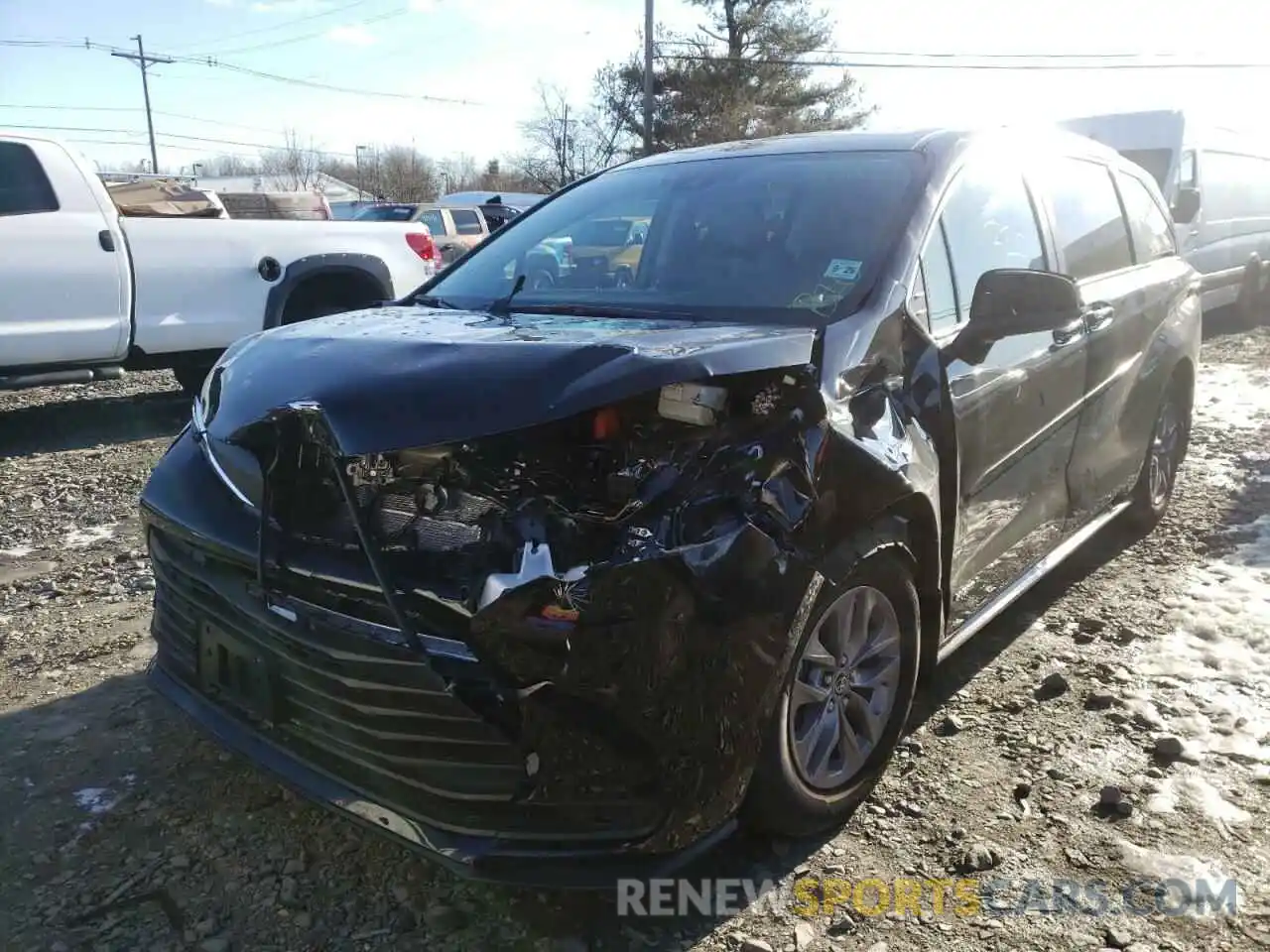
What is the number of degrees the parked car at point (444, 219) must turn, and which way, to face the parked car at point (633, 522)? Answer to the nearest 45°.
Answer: approximately 45° to its left

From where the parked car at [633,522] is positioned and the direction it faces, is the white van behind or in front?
behind

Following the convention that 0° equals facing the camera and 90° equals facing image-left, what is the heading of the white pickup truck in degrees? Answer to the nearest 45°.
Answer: approximately 90°

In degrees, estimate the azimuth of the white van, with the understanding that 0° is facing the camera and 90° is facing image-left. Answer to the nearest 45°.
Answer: approximately 45°

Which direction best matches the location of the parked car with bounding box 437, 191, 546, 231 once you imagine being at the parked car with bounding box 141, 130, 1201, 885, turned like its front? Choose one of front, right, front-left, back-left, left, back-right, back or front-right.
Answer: back-right

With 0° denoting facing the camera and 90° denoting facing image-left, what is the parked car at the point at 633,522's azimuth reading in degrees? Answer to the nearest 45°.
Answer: approximately 45°

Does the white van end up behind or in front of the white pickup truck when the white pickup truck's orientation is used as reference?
behind

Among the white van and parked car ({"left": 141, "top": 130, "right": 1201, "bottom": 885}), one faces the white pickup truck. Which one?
the white van
